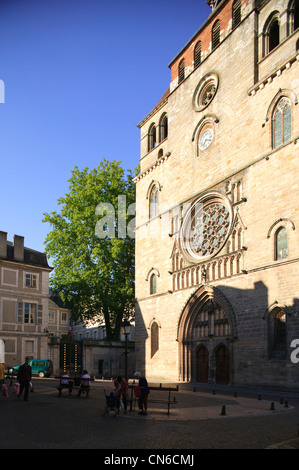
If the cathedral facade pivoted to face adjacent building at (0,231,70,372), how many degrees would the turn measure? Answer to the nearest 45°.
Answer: approximately 90° to its right

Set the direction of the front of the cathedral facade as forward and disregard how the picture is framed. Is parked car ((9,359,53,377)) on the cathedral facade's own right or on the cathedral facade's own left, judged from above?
on the cathedral facade's own right

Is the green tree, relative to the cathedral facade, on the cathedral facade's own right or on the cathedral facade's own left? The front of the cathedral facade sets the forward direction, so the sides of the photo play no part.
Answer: on the cathedral facade's own right

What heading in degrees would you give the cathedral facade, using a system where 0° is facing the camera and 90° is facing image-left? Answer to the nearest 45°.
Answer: approximately 45°
